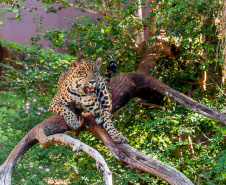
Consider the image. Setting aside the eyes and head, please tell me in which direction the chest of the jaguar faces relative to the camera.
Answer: toward the camera
